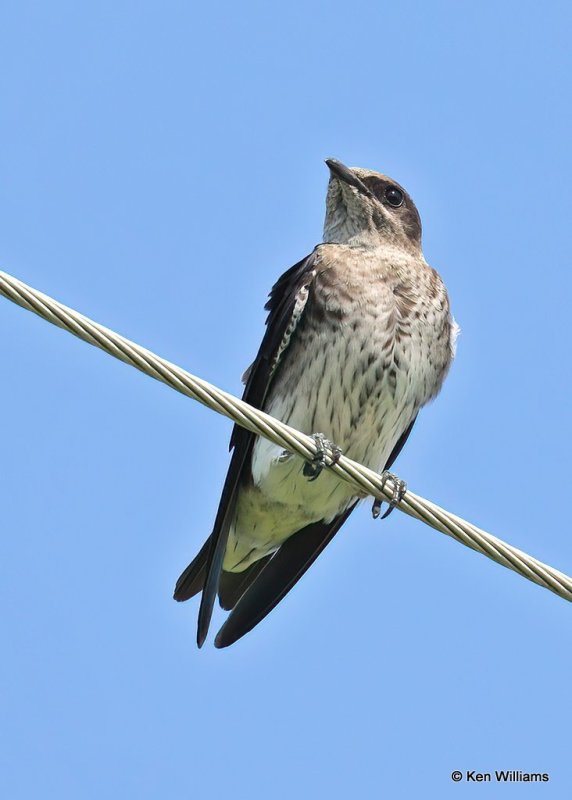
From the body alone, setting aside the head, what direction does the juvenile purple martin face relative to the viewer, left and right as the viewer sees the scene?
facing the viewer and to the right of the viewer
